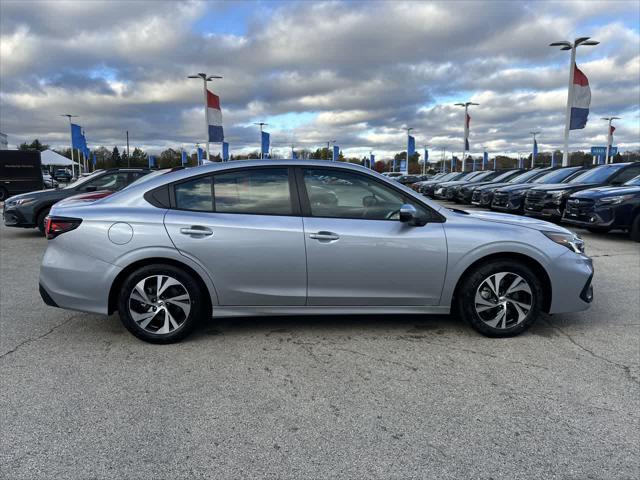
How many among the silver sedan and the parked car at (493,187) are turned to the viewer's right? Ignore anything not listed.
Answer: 1

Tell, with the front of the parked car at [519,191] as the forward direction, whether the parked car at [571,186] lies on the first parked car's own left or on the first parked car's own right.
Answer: on the first parked car's own left

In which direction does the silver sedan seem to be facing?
to the viewer's right

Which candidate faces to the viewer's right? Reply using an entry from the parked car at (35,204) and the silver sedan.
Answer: the silver sedan

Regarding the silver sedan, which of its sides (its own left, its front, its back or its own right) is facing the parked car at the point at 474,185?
left

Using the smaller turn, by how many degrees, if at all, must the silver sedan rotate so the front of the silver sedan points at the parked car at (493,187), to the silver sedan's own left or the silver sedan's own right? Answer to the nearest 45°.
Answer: approximately 45° to the silver sedan's own left

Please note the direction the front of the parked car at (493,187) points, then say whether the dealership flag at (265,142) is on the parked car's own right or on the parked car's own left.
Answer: on the parked car's own right

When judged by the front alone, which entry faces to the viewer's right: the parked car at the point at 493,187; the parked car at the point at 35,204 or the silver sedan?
the silver sedan
